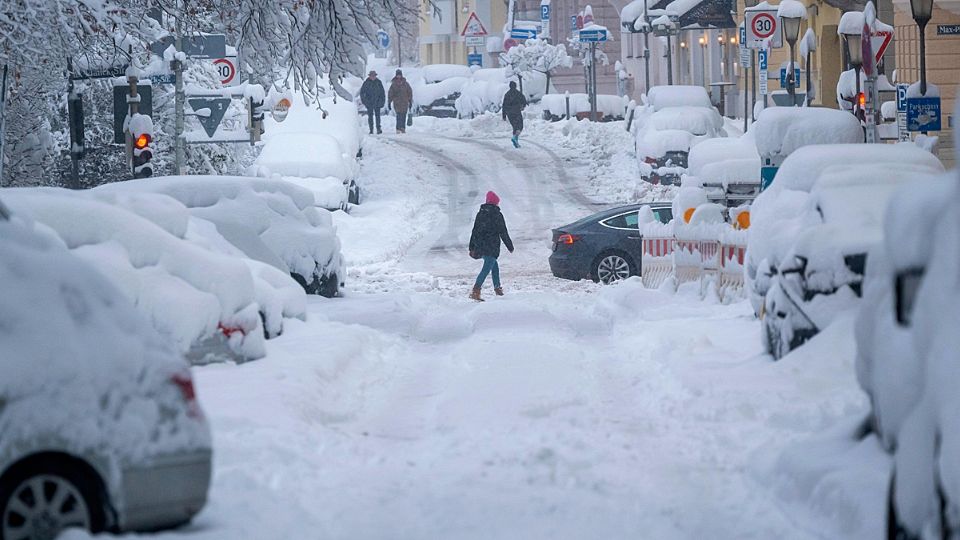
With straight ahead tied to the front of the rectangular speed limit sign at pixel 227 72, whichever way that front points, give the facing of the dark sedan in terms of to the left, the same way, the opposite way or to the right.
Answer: to the left

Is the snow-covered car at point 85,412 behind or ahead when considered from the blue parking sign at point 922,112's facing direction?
ahead

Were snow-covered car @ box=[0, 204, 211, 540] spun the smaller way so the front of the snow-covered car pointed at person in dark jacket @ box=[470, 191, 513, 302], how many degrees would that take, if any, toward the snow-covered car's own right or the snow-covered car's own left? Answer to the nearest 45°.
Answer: approximately 90° to the snow-covered car's own right

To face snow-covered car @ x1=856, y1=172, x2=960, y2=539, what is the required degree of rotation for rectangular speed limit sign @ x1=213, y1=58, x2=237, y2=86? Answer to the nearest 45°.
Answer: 0° — it already faces it

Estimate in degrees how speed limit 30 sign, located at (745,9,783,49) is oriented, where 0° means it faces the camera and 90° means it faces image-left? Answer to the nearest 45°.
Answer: approximately 0°

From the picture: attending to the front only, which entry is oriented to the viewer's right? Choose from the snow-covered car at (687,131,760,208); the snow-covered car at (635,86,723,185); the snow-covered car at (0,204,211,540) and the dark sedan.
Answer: the dark sedan

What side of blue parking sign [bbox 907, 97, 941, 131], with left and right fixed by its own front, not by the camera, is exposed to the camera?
front
